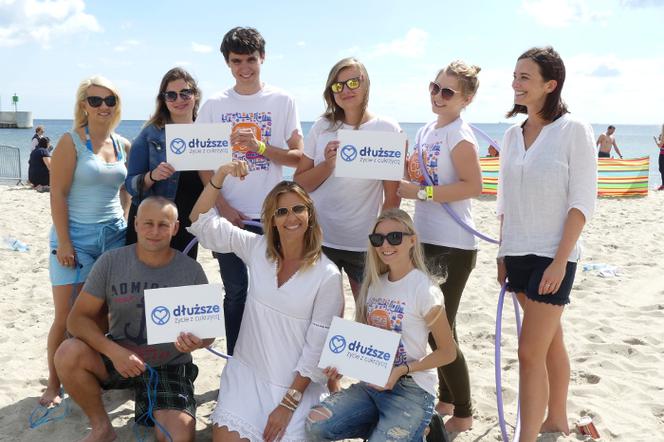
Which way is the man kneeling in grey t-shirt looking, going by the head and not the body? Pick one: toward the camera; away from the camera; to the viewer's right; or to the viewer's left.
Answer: toward the camera

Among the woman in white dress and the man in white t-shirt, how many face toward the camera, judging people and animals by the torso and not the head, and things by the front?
2

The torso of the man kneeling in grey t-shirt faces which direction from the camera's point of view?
toward the camera

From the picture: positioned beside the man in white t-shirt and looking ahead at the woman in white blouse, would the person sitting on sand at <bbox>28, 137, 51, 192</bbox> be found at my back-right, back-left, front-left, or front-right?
back-left

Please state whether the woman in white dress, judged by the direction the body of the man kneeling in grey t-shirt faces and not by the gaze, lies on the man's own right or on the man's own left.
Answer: on the man's own left

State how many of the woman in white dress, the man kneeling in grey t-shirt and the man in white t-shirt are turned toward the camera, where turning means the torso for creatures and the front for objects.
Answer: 3

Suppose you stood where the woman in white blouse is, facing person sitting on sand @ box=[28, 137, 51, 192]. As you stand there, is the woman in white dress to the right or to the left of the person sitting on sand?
left

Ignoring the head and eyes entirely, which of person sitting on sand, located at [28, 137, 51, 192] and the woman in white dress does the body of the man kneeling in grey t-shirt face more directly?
the woman in white dress

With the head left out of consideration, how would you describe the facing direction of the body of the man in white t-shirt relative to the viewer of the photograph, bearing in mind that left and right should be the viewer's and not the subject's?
facing the viewer

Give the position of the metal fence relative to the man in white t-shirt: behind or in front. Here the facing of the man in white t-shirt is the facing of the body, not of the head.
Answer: behind

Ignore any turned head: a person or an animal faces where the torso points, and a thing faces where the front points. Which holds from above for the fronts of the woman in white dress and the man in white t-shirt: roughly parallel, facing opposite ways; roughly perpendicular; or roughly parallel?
roughly parallel

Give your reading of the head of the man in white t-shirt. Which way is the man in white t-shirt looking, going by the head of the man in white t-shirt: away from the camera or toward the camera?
toward the camera

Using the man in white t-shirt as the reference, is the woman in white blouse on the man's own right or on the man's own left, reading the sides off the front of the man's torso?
on the man's own left

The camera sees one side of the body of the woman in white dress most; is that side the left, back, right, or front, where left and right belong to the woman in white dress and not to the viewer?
front
